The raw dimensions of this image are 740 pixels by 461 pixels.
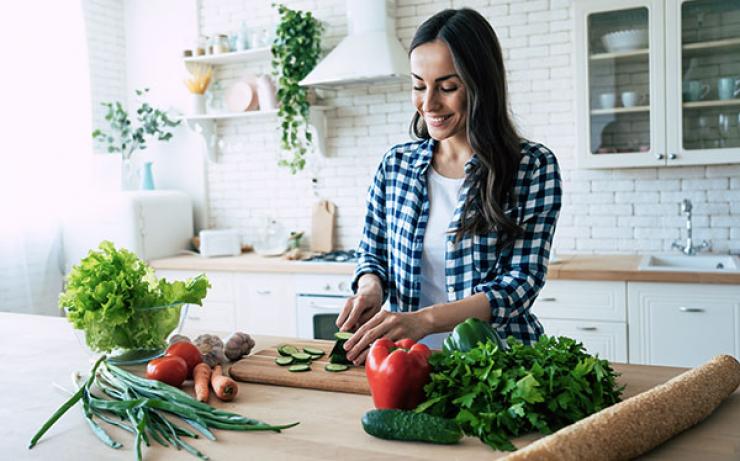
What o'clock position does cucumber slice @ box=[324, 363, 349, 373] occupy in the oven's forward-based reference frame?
The cucumber slice is roughly at 12 o'clock from the oven.

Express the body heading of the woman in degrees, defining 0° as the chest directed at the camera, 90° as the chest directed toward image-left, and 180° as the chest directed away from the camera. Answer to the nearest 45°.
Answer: approximately 45°

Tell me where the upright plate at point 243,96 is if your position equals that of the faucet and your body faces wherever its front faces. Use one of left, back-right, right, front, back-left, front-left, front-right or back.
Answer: right

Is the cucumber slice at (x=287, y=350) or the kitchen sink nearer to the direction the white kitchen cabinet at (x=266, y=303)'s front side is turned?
the cucumber slice

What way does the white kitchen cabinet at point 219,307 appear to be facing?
toward the camera

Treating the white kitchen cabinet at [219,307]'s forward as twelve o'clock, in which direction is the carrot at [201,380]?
The carrot is roughly at 12 o'clock from the white kitchen cabinet.

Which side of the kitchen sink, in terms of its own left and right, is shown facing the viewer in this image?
front

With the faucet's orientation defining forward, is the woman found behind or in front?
in front

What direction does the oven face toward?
toward the camera

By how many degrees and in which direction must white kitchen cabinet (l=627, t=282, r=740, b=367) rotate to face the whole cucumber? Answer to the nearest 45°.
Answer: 0° — it already faces it

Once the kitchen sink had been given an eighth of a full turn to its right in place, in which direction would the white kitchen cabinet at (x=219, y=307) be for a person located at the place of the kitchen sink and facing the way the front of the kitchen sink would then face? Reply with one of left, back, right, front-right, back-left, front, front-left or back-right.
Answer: front-right

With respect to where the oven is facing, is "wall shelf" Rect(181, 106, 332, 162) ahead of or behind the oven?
behind

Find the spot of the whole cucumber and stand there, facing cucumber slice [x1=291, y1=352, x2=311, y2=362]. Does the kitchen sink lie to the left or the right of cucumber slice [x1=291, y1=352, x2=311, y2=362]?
right

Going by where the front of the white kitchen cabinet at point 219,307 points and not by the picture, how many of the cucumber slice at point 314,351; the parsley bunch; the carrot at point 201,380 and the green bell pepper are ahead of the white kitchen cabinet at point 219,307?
4

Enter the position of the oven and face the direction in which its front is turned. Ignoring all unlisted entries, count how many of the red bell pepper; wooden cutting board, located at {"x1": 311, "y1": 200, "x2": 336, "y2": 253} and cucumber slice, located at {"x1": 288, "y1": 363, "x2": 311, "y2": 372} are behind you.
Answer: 1
